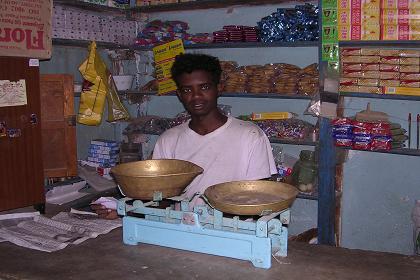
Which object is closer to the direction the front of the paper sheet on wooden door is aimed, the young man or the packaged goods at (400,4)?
the young man

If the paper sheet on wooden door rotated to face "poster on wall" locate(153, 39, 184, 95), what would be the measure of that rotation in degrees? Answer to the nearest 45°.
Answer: approximately 135° to its left

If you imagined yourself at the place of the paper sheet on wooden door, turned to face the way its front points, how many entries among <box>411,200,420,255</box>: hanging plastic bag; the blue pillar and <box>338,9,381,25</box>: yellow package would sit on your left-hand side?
3

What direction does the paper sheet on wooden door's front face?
toward the camera

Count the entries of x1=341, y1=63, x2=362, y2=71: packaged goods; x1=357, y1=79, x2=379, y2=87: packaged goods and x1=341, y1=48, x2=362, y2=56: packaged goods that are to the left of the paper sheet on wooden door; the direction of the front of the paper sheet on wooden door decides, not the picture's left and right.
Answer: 3

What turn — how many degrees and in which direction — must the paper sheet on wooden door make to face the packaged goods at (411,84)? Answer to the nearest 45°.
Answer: approximately 90° to its left

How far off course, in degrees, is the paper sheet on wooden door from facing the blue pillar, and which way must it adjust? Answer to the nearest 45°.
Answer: approximately 90° to its left

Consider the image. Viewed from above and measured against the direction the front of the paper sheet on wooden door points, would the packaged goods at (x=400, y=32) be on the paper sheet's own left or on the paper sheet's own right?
on the paper sheet's own left

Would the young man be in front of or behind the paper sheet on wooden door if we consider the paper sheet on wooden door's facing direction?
in front

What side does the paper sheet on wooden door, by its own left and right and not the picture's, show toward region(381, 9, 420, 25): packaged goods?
left

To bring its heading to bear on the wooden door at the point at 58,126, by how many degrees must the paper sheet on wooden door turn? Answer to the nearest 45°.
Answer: approximately 135° to its left

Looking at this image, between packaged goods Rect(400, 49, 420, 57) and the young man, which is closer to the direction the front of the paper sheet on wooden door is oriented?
the young man

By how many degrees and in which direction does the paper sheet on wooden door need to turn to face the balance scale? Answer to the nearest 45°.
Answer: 0° — it already faces it

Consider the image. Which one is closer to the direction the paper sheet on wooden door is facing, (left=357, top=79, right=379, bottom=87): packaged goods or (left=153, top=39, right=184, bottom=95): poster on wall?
the packaged goods

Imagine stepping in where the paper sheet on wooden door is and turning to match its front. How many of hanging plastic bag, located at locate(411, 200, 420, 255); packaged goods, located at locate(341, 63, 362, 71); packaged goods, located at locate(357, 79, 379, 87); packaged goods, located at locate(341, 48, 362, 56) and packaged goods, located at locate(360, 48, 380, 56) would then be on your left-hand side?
5

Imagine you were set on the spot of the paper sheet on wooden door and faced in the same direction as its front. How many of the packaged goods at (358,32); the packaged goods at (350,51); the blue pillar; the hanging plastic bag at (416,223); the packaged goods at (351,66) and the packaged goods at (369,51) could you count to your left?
6

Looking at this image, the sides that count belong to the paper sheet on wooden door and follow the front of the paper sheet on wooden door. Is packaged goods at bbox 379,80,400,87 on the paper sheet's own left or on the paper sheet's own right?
on the paper sheet's own left

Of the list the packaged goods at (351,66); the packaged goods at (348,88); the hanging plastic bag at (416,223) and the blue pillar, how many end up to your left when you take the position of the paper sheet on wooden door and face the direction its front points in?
4

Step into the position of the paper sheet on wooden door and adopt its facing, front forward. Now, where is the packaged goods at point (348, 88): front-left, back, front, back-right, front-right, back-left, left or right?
left

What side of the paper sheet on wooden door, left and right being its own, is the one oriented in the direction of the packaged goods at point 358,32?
left

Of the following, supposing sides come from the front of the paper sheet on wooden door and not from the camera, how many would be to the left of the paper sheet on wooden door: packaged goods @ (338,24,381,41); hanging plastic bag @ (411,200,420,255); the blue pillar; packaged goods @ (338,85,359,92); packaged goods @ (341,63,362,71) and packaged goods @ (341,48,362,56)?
6
